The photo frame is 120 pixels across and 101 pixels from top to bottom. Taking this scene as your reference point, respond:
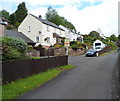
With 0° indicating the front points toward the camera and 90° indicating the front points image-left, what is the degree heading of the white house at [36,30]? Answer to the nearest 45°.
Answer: approximately 315°

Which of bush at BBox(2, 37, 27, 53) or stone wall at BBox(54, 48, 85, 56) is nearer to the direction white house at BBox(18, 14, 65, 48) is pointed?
the stone wall

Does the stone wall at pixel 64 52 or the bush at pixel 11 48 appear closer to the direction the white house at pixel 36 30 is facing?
the stone wall

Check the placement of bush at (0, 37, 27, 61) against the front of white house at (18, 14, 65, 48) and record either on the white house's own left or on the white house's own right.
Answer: on the white house's own right

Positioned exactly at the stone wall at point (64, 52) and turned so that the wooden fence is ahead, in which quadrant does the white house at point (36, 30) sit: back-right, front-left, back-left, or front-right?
back-right

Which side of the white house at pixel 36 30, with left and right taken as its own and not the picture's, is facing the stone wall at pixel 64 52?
front

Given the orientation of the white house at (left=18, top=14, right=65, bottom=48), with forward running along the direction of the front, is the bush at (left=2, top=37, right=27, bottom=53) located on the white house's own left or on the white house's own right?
on the white house's own right

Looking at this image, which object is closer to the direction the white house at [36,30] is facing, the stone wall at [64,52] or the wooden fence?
the stone wall

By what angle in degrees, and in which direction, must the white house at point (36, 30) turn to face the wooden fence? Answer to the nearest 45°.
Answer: approximately 45° to its right
